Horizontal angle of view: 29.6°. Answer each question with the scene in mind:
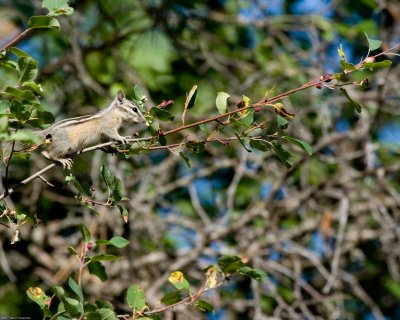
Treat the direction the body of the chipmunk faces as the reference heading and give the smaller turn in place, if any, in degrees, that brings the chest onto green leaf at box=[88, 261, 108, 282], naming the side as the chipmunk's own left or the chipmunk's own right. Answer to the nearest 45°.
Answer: approximately 90° to the chipmunk's own right

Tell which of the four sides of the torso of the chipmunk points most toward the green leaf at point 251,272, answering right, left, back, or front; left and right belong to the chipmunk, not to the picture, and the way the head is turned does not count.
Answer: front

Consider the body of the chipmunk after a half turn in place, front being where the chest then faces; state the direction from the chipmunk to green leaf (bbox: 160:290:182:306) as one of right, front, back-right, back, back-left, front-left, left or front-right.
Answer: back

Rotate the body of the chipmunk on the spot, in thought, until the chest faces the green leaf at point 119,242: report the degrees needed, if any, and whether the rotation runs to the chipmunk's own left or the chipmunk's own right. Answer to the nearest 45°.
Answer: approximately 90° to the chipmunk's own right

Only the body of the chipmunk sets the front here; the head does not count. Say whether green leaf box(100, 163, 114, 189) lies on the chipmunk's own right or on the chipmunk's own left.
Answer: on the chipmunk's own right

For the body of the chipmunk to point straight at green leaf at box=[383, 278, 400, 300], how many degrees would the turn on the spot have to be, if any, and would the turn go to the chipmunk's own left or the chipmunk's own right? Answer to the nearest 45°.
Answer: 0° — it already faces it

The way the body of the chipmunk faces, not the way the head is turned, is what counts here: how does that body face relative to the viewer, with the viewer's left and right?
facing to the right of the viewer

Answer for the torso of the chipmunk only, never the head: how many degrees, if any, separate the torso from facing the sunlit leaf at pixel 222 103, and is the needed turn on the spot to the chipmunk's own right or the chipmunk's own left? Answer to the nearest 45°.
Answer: approximately 45° to the chipmunk's own right

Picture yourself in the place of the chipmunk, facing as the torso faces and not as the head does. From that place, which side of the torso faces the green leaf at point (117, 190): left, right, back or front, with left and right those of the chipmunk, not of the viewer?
right
